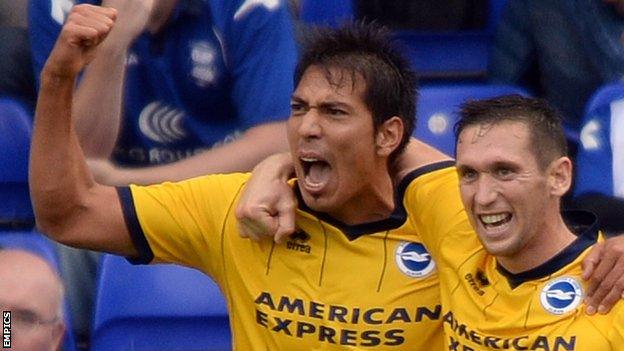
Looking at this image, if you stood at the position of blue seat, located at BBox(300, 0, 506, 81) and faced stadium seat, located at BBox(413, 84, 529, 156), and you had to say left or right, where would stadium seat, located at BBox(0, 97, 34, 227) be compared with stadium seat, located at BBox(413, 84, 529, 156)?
right

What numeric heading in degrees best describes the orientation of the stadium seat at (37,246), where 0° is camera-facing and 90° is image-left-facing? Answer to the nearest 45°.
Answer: approximately 0°

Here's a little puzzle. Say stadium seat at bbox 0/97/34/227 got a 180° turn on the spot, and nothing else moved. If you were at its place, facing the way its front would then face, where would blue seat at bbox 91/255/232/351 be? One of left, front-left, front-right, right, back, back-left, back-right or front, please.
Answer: back-right

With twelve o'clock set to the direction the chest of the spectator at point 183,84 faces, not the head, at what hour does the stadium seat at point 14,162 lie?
The stadium seat is roughly at 3 o'clock from the spectator.

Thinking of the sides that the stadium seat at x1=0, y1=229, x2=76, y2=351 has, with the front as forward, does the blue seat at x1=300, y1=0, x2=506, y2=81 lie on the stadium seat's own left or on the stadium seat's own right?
on the stadium seat's own left

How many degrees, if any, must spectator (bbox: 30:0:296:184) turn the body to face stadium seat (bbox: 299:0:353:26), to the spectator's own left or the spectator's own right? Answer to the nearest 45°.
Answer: approximately 135° to the spectator's own left

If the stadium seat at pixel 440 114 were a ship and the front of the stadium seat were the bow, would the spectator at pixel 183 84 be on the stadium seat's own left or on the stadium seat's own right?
on the stadium seat's own right
